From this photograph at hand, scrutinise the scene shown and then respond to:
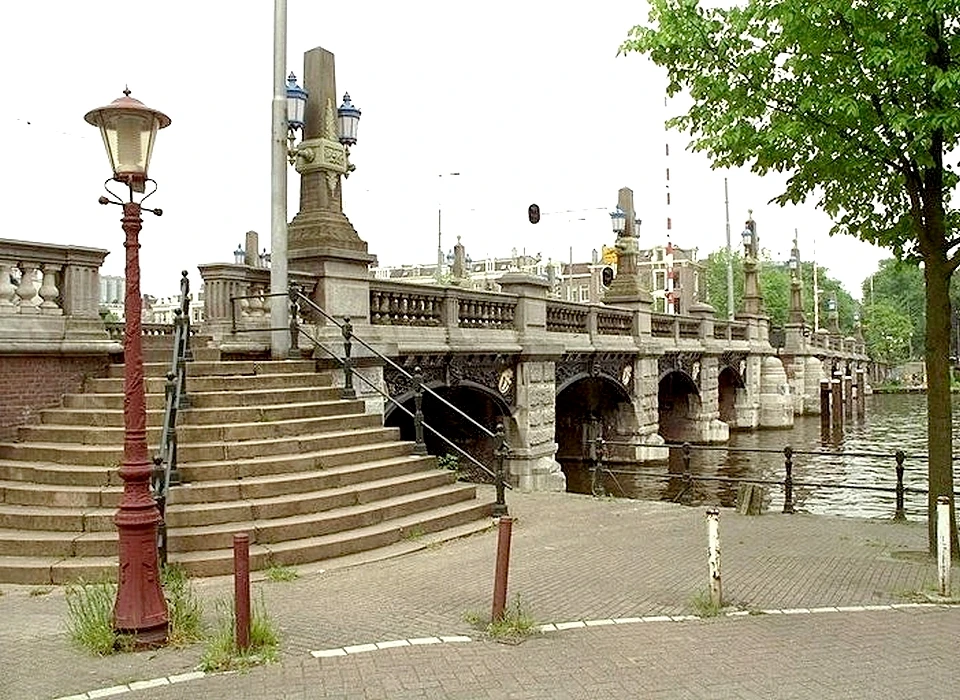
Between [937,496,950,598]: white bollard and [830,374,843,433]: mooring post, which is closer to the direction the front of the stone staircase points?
the white bollard

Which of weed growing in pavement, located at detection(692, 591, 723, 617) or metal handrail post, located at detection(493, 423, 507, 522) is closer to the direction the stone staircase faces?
the weed growing in pavement

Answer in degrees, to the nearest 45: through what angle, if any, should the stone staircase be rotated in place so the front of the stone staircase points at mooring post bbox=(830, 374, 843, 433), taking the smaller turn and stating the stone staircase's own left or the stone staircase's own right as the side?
approximately 135° to the stone staircase's own left

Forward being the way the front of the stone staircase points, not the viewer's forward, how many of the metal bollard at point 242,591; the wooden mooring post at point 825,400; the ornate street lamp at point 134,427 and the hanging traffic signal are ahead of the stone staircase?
2

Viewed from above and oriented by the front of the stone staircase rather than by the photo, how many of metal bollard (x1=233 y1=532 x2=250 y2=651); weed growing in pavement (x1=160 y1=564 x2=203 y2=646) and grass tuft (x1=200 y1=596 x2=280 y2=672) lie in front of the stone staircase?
3

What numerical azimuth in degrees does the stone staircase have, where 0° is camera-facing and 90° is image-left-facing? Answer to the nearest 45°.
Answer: approximately 0°

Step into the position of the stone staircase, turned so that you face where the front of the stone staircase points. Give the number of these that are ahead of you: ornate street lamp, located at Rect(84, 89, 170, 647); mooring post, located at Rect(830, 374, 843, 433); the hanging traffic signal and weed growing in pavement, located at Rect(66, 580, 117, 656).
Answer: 2

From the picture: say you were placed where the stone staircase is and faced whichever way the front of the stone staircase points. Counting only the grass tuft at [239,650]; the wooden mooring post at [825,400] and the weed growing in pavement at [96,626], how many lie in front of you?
2

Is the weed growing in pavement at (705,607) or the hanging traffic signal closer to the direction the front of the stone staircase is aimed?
the weed growing in pavement

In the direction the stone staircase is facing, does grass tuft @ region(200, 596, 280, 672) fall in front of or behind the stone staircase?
in front

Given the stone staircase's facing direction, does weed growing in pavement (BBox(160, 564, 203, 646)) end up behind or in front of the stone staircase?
in front

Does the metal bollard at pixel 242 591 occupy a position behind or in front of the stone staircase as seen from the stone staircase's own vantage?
in front

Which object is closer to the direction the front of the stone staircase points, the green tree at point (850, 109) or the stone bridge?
the green tree
